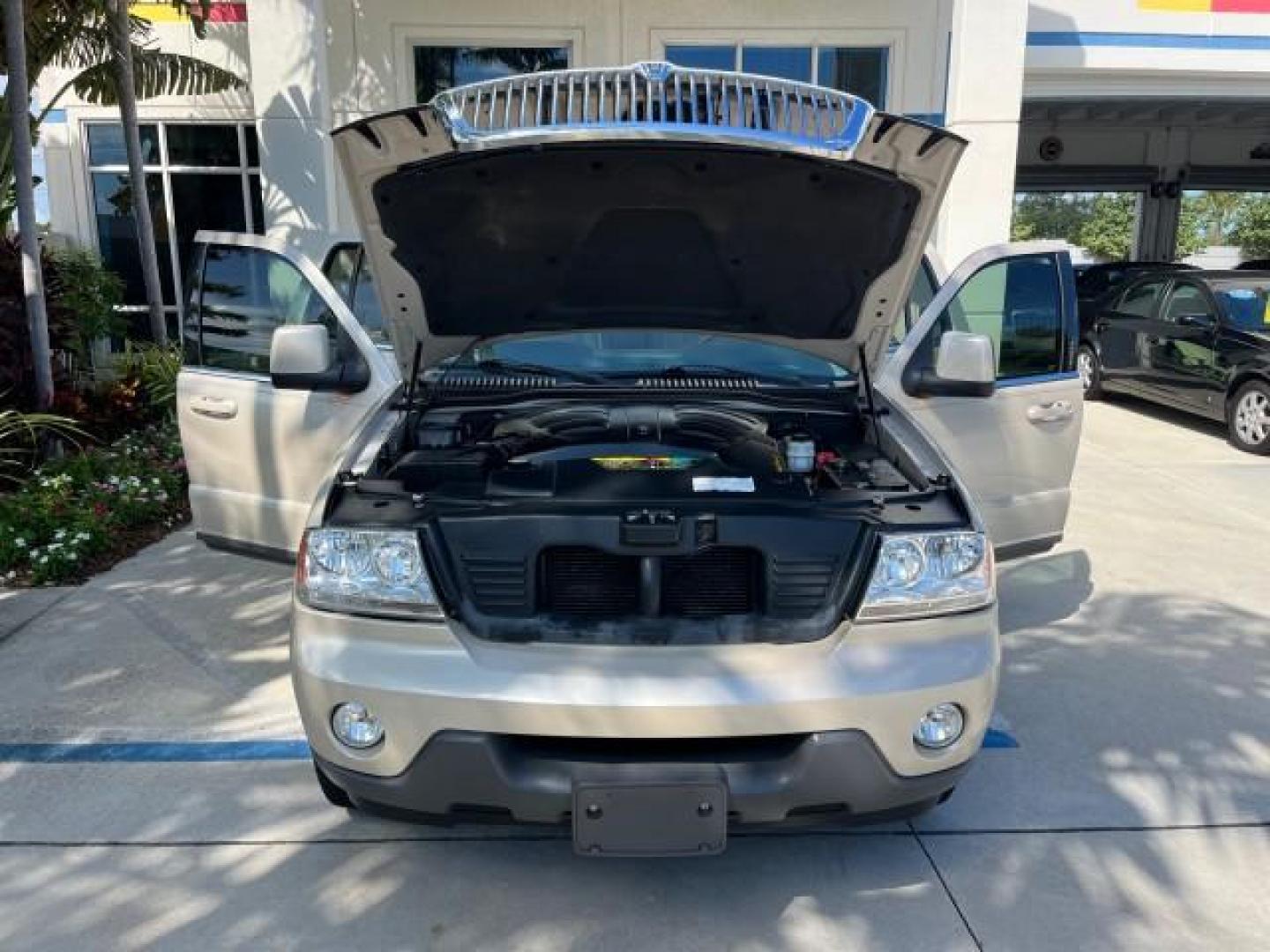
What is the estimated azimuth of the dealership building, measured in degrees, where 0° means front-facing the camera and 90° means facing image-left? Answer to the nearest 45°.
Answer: approximately 0°

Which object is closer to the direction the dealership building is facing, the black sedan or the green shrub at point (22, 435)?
the green shrub

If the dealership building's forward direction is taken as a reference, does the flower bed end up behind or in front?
in front

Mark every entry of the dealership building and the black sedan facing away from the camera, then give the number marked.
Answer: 0

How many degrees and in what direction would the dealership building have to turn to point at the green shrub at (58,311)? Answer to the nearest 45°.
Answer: approximately 45° to its right
